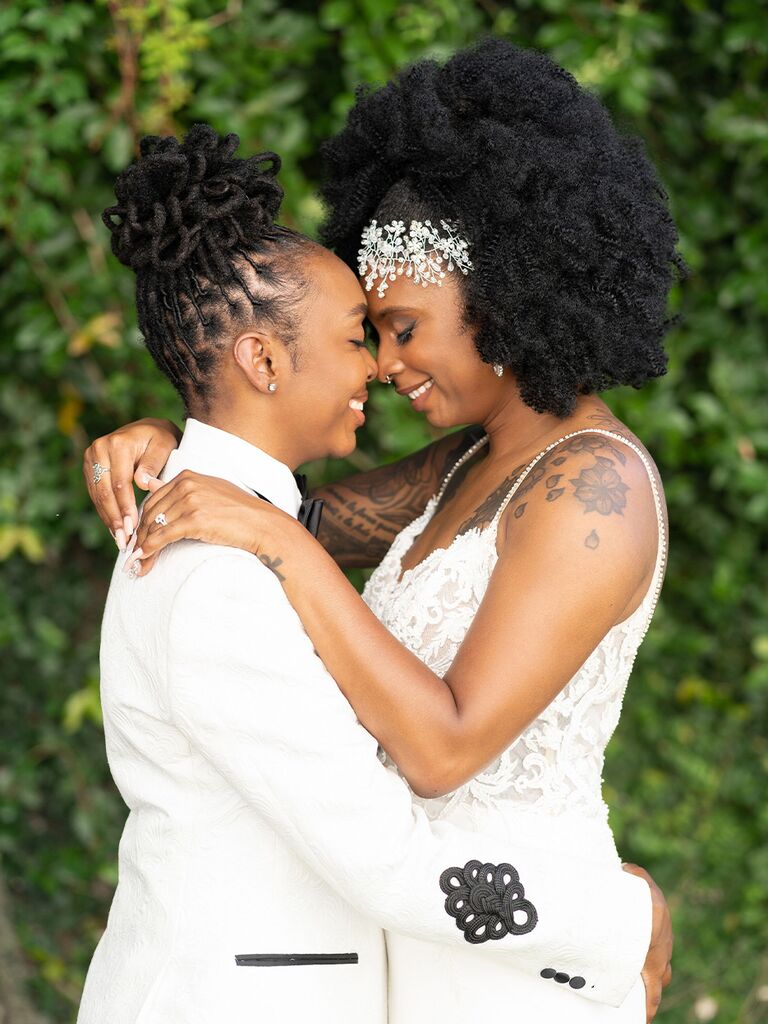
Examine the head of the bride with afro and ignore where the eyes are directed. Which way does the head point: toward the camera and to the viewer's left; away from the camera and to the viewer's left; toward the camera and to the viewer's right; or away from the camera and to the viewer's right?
toward the camera and to the viewer's left

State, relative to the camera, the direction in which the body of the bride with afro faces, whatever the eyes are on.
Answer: to the viewer's left
